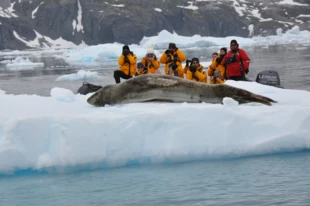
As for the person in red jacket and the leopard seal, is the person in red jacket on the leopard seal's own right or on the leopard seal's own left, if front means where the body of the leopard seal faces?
on the leopard seal's own right

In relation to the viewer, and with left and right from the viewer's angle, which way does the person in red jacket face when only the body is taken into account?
facing the viewer and to the left of the viewer

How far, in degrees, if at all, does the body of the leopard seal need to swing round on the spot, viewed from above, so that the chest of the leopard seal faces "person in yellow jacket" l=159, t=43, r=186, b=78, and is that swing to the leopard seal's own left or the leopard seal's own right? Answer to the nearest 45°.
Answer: approximately 90° to the leopard seal's own right

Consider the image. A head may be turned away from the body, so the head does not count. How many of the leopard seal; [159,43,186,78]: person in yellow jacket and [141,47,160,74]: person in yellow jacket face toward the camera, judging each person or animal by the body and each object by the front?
2

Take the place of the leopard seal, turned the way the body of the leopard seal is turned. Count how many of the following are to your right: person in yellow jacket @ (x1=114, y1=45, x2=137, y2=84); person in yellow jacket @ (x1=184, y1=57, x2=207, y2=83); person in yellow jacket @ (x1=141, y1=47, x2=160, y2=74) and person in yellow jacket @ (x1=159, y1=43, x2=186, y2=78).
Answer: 4

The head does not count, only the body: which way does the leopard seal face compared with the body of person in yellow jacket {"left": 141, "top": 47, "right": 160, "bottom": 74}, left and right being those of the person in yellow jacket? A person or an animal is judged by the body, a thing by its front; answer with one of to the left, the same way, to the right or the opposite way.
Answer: to the right

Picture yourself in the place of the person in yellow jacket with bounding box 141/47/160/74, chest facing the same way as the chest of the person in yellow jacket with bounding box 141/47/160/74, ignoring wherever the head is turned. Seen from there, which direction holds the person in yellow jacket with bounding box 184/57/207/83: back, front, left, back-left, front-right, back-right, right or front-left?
front-left

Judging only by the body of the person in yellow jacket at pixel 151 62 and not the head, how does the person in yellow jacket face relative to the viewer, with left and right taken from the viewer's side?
facing the viewer

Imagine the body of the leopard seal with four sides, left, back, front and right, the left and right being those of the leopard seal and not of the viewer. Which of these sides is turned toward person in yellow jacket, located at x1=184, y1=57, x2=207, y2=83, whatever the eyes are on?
right

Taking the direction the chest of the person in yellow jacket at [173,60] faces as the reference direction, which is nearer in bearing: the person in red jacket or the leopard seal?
the leopard seal

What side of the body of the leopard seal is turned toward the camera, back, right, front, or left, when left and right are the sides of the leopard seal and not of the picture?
left

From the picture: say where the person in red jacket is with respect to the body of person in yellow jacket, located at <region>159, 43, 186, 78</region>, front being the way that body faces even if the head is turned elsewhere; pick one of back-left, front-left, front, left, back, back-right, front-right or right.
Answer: left

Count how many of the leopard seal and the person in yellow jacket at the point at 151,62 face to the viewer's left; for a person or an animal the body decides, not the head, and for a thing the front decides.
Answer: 1

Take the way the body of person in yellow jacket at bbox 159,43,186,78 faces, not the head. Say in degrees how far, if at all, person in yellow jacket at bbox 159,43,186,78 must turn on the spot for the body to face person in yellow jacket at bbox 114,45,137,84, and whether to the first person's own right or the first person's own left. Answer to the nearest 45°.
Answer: approximately 90° to the first person's own right

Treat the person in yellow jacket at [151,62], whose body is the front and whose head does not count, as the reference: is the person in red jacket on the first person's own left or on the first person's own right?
on the first person's own left
